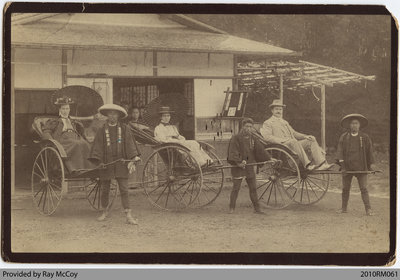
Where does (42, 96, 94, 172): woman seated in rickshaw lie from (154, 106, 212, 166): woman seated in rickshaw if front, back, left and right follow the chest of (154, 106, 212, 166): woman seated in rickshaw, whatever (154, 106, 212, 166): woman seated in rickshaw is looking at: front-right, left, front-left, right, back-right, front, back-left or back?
back-right

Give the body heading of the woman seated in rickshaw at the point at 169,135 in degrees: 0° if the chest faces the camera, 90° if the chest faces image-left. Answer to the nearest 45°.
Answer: approximately 315°

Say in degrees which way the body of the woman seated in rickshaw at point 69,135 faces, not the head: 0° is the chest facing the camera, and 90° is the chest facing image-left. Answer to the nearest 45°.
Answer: approximately 315°
